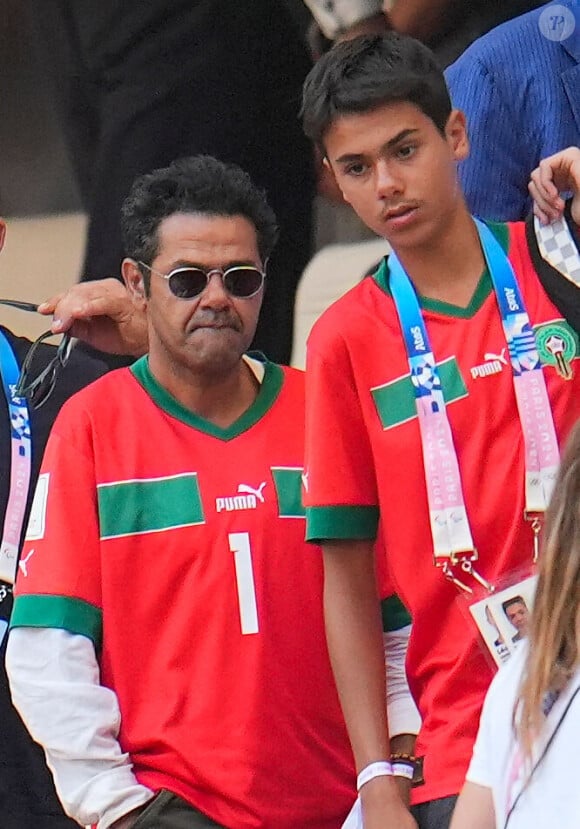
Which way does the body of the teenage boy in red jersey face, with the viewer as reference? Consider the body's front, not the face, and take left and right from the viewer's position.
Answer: facing the viewer

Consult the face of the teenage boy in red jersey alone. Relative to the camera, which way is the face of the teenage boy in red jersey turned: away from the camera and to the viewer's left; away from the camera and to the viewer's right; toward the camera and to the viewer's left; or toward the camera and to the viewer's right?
toward the camera and to the viewer's left
